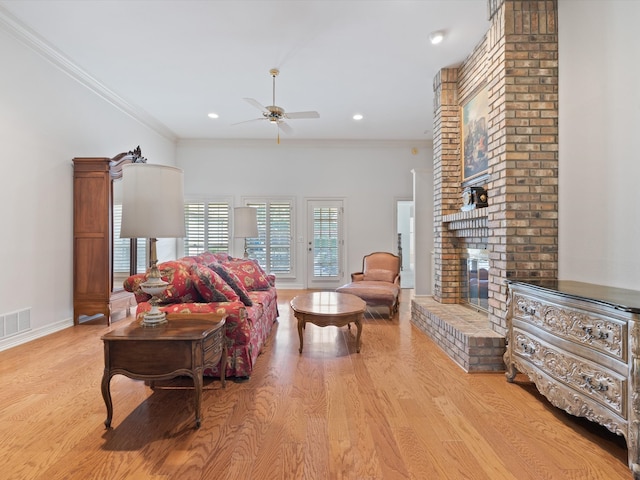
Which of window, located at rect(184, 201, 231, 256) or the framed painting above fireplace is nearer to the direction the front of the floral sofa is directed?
the framed painting above fireplace

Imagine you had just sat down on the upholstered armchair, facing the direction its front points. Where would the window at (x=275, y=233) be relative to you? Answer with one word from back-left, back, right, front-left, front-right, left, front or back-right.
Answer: right

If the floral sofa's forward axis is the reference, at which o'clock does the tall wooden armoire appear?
The tall wooden armoire is roughly at 8 o'clock from the floral sofa.

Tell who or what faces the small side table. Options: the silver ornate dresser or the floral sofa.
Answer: the silver ornate dresser

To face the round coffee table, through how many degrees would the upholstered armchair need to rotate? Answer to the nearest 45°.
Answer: approximately 45° to its left

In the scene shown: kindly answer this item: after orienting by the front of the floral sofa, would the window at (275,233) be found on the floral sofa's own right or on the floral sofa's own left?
on the floral sofa's own left

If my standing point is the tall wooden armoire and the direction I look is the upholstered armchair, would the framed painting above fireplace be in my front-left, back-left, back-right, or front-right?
front-right

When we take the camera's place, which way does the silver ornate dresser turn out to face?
facing the viewer and to the left of the viewer

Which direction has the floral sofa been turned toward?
to the viewer's right

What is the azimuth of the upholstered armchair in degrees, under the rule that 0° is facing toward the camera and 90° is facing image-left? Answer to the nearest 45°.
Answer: approximately 45°

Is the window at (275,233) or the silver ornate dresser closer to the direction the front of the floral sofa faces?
the silver ornate dresser

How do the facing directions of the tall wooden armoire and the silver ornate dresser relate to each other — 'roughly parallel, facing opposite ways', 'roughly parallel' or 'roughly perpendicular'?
roughly parallel, facing opposite ways

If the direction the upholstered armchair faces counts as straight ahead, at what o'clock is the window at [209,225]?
The window is roughly at 2 o'clock from the upholstered armchair.

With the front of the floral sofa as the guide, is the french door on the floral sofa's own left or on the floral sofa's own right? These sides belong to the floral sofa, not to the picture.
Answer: on the floral sofa's own left

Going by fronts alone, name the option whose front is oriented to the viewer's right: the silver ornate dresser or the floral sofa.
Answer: the floral sofa

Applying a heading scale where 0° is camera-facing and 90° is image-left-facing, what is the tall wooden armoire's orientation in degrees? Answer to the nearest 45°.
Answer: approximately 315°

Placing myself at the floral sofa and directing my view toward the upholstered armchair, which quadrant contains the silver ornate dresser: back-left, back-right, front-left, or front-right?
front-right
